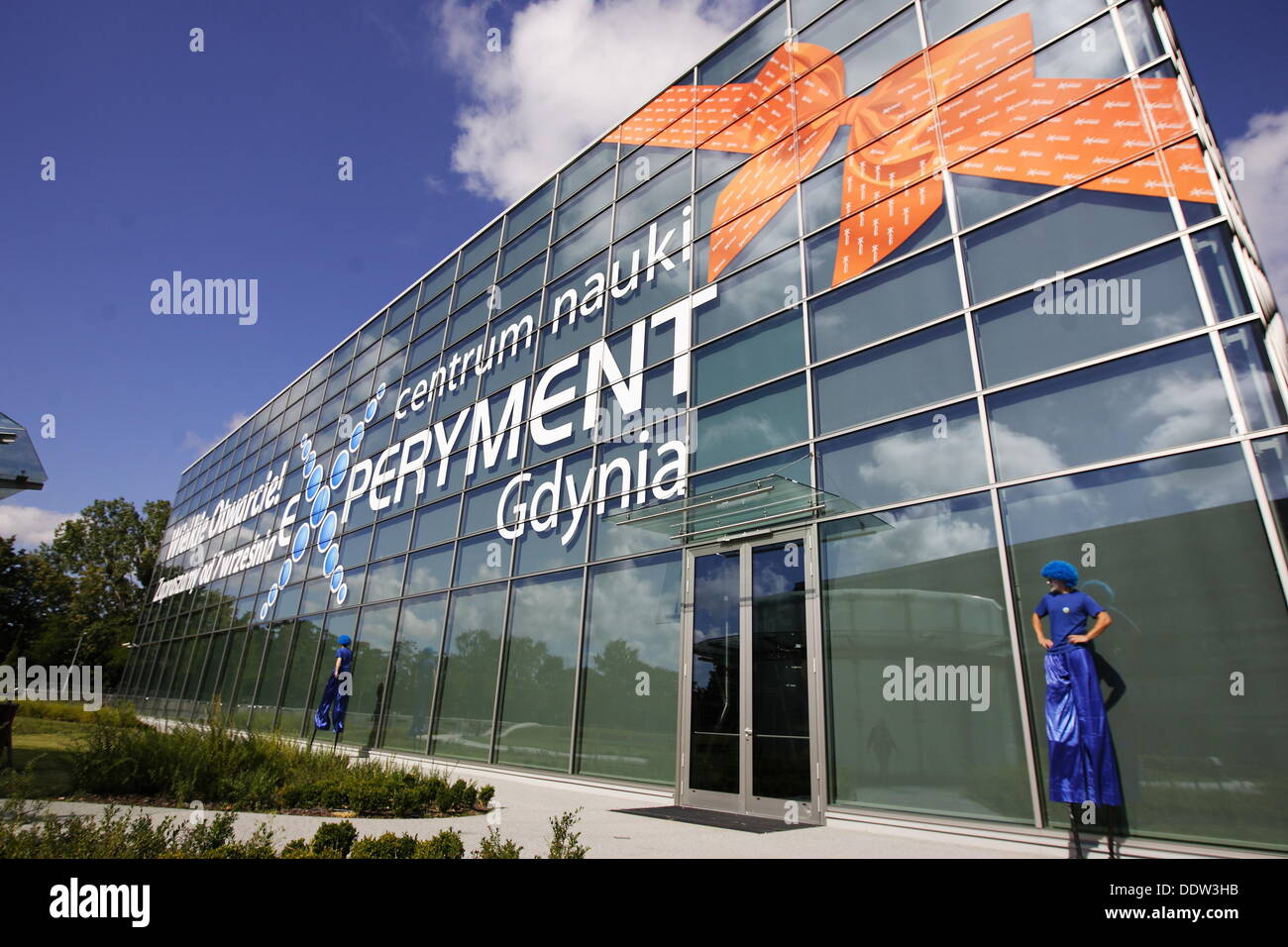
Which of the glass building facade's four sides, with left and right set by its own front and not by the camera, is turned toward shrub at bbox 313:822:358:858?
front

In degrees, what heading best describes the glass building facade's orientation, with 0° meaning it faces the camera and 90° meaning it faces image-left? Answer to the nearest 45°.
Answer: approximately 45°

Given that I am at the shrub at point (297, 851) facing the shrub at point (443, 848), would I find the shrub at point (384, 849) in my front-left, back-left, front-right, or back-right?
front-left

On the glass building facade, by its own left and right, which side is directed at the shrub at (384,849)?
front
